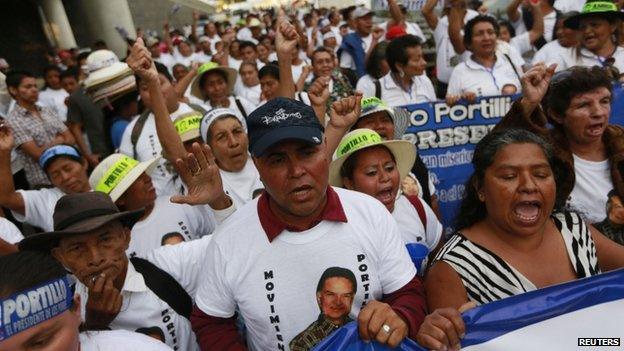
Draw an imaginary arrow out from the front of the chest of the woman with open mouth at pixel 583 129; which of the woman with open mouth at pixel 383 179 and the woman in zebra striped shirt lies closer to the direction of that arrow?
the woman in zebra striped shirt

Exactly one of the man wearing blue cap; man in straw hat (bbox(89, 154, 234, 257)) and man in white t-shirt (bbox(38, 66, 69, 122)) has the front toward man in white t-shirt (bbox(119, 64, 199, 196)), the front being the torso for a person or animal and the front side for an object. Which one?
man in white t-shirt (bbox(38, 66, 69, 122))

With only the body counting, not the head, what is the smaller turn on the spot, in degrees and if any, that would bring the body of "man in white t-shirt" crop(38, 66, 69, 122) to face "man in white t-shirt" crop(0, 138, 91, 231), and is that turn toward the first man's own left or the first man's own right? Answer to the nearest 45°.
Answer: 0° — they already face them

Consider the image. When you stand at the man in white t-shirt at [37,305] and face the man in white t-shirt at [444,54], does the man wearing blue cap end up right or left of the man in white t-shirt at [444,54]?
right

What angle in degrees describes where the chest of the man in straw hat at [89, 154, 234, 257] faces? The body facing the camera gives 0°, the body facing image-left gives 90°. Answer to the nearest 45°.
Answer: approximately 315°

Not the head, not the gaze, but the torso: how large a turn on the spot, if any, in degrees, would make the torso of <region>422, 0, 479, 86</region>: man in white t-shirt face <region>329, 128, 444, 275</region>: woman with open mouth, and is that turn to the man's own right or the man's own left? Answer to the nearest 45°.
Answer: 0° — they already face them

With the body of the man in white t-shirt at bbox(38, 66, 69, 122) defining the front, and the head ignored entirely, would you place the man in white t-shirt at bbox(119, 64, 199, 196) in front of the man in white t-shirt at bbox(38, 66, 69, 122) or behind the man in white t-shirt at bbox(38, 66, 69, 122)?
in front

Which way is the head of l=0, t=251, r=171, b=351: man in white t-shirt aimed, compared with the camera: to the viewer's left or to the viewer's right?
to the viewer's right

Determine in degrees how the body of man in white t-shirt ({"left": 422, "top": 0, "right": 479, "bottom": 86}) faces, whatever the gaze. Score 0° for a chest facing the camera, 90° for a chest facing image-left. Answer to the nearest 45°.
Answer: approximately 0°

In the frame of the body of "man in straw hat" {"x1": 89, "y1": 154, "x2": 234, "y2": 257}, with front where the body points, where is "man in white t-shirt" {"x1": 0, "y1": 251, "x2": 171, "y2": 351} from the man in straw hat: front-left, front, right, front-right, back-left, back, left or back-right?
front-right
